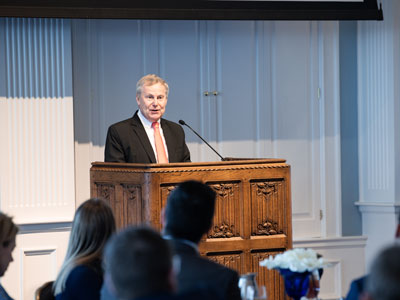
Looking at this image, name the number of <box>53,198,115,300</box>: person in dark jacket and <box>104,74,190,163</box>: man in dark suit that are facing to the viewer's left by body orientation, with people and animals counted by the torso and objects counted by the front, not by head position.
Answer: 0

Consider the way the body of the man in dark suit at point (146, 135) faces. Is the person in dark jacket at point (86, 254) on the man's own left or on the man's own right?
on the man's own right

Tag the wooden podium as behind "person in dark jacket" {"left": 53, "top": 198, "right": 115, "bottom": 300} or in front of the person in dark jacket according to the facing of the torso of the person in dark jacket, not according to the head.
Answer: in front

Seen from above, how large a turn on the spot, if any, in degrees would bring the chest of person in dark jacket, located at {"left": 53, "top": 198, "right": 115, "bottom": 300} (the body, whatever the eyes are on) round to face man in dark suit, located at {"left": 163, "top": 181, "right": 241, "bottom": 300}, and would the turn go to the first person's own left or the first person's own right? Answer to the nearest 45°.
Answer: approximately 90° to the first person's own right

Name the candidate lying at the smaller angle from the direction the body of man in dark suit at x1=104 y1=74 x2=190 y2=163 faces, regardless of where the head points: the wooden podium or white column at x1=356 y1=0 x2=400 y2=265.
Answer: the wooden podium

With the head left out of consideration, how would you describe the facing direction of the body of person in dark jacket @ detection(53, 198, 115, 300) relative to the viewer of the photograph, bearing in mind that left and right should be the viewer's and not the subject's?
facing away from the viewer and to the right of the viewer

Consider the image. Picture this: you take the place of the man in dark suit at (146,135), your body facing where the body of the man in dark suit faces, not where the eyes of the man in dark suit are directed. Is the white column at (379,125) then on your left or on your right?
on your left

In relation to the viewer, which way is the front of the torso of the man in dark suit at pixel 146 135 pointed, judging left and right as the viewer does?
facing the viewer and to the right of the viewer

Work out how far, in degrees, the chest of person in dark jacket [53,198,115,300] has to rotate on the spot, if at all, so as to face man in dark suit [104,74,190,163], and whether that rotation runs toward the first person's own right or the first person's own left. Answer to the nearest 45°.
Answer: approximately 45° to the first person's own left

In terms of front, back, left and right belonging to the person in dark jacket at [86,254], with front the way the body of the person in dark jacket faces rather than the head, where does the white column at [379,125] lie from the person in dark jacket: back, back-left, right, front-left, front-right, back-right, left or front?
front

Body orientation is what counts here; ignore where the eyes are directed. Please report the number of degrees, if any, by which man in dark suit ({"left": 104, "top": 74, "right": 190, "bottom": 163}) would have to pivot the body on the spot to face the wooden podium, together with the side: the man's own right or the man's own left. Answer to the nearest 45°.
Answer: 0° — they already face it
